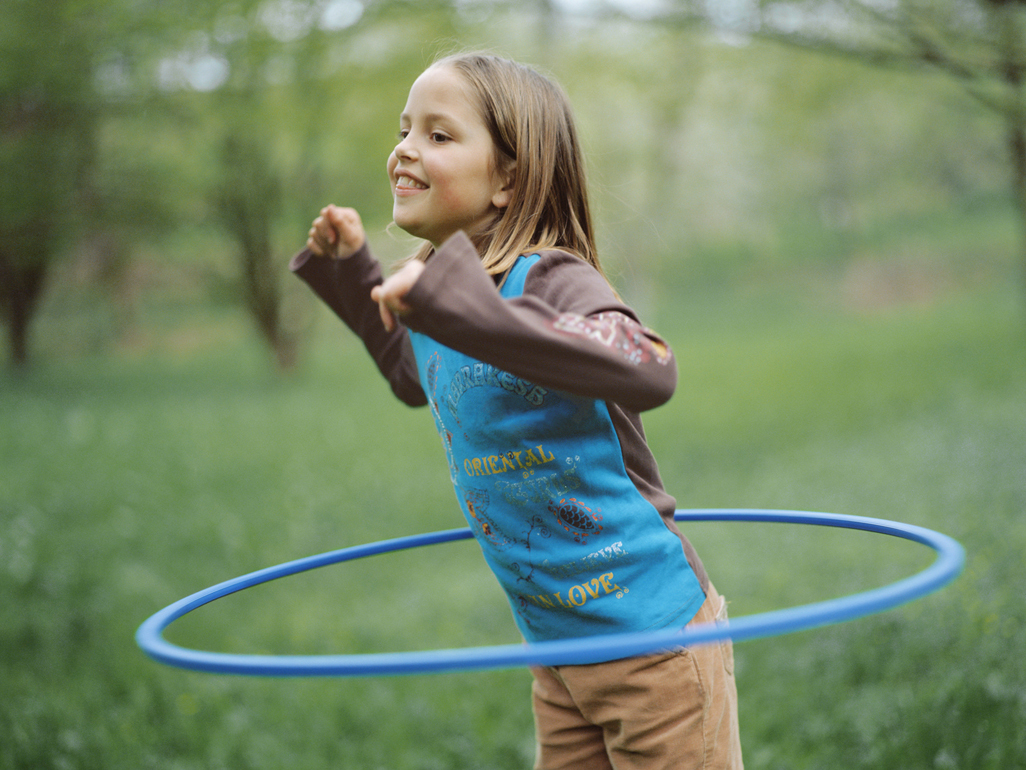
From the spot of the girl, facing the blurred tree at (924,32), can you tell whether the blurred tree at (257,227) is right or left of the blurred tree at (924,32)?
left

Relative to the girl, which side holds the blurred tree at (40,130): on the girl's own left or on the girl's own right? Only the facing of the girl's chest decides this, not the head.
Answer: on the girl's own right

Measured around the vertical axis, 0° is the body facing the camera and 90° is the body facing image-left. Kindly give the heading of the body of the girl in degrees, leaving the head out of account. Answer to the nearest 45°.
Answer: approximately 45°

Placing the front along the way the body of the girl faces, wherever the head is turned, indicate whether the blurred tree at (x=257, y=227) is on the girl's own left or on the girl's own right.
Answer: on the girl's own right

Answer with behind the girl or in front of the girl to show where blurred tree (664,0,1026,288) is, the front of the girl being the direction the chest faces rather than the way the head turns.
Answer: behind
